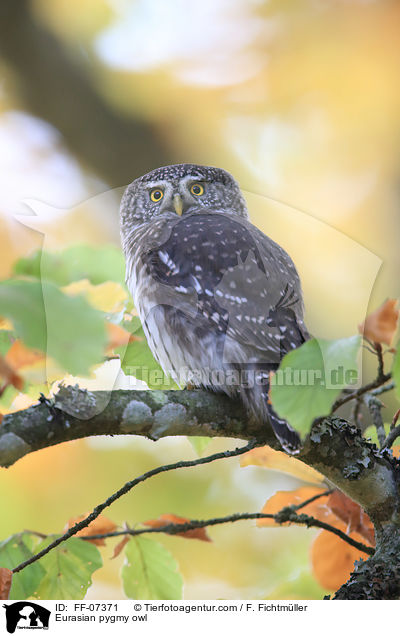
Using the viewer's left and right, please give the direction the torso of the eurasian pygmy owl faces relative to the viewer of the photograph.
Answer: facing away from the viewer and to the left of the viewer
